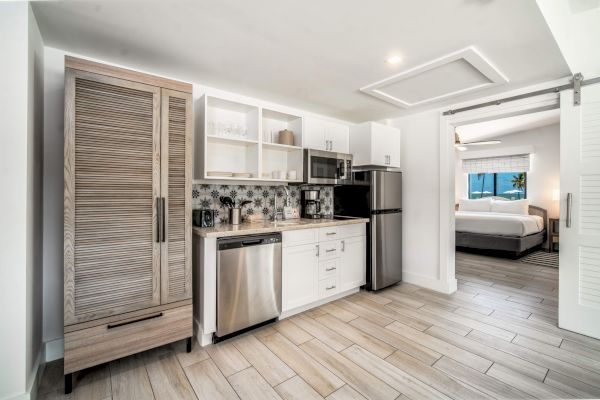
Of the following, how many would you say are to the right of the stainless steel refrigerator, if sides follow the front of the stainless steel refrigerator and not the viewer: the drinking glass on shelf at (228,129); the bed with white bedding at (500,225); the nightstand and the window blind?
1

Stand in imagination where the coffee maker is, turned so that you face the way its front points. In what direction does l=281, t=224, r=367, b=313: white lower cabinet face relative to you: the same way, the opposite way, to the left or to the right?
the same way

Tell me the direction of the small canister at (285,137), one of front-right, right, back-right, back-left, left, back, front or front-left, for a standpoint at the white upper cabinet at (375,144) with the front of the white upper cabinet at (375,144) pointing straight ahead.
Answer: right

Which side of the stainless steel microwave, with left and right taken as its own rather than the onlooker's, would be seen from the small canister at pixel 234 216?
right

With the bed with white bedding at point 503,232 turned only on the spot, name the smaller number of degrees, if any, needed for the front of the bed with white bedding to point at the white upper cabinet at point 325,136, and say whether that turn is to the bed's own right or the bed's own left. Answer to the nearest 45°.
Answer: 0° — it already faces it

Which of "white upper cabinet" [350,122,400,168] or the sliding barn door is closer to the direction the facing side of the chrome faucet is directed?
the sliding barn door

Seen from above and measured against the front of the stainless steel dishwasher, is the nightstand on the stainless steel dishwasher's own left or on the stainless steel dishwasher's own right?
on the stainless steel dishwasher's own left

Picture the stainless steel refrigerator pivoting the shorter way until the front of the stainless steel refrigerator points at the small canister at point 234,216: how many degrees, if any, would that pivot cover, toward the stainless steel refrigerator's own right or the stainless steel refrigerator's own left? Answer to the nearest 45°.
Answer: approximately 90° to the stainless steel refrigerator's own right

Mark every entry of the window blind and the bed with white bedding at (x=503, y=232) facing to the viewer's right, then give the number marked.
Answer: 0

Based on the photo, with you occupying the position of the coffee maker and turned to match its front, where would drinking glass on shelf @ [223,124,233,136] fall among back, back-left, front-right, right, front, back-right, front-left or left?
right

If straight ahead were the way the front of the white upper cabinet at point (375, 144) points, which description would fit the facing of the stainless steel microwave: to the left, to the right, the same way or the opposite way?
the same way

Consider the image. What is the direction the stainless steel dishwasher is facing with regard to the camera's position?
facing the viewer and to the right of the viewer

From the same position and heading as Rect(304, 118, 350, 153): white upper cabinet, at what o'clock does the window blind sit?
The window blind is roughly at 9 o'clock from the white upper cabinet.

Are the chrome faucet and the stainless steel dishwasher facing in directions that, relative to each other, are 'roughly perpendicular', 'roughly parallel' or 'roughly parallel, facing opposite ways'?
roughly parallel

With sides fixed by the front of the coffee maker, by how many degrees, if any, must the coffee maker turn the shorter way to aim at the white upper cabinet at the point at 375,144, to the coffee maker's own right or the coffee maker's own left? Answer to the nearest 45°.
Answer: approximately 45° to the coffee maker's own left
